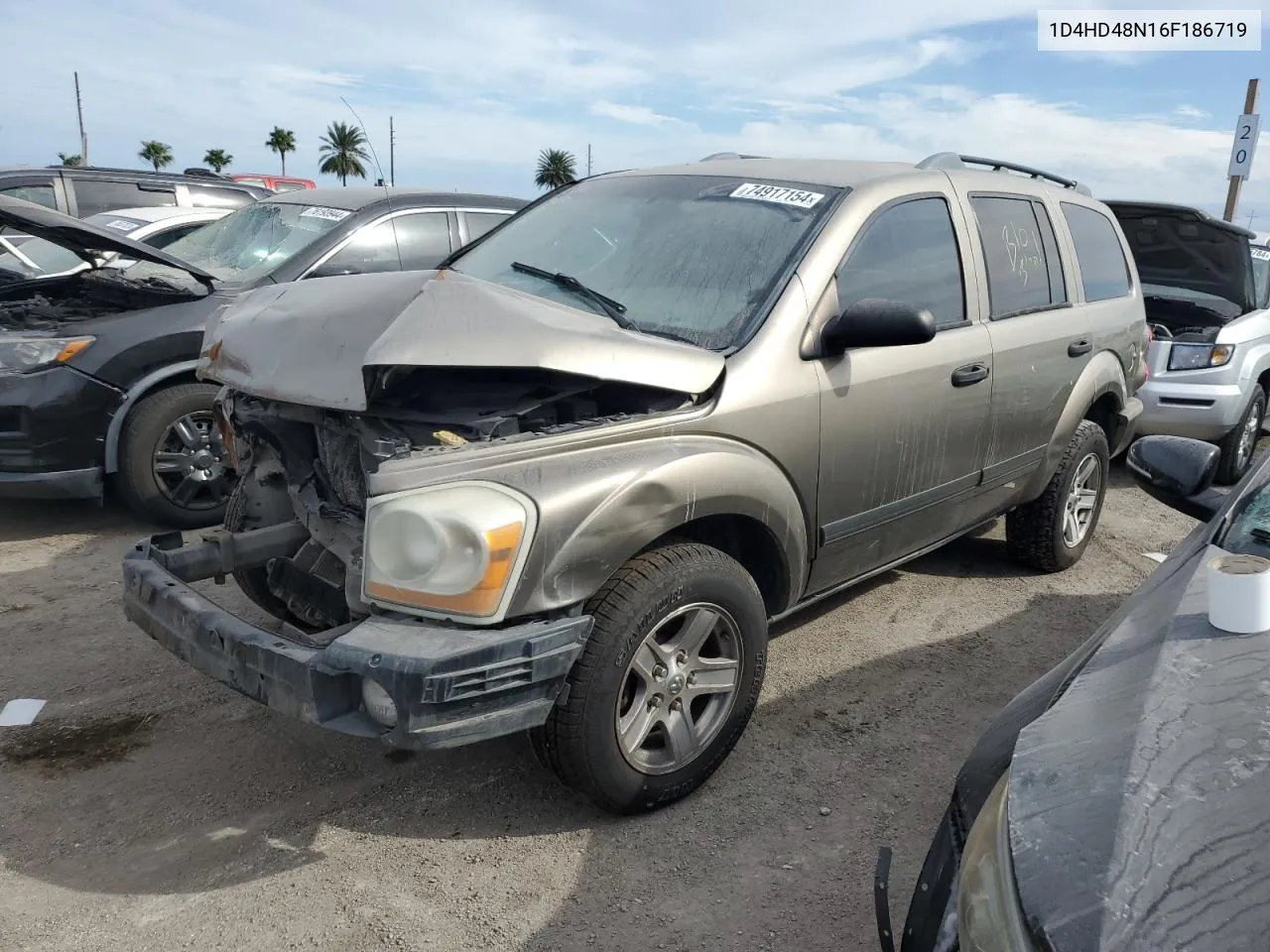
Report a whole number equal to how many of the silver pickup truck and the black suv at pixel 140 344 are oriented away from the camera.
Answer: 0

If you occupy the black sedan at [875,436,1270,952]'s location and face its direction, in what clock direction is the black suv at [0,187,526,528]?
the black suv at [0,187,526,528] is roughly at 4 o'clock from the black sedan at [875,436,1270,952].

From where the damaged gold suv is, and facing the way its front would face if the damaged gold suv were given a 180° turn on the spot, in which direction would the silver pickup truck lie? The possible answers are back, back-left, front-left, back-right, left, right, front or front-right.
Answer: front

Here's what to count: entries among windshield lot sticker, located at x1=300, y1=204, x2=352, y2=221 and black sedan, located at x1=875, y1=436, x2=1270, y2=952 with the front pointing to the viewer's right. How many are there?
0

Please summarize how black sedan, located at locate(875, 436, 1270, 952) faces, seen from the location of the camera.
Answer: facing the viewer

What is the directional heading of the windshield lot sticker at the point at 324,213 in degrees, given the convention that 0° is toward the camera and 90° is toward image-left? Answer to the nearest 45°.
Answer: approximately 45°

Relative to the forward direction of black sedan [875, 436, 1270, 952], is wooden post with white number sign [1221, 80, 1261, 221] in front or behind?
behind

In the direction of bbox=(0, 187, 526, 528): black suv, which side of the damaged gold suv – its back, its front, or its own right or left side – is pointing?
right

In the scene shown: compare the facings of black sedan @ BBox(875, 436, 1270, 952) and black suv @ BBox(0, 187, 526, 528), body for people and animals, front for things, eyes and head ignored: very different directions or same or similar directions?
same or similar directions

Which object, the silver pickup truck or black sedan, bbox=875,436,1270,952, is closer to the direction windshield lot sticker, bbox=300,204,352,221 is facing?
the black sedan

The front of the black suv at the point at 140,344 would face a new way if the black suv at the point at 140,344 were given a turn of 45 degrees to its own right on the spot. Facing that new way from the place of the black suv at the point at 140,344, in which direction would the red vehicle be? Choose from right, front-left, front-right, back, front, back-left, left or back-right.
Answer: right

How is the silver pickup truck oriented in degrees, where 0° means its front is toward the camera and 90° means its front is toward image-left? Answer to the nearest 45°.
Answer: approximately 45°

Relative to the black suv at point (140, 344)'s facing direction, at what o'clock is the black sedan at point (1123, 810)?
the black sedan at point (1123, 810) is roughly at 10 o'clock from the black suv at point (140, 344).

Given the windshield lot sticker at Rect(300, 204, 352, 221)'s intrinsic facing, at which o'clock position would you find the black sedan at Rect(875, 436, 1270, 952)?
The black sedan is roughly at 10 o'clock from the windshield lot sticker.

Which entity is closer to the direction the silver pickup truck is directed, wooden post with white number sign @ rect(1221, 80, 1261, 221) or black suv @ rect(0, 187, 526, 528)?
the black suv

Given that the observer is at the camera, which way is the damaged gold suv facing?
facing the viewer and to the left of the viewer
